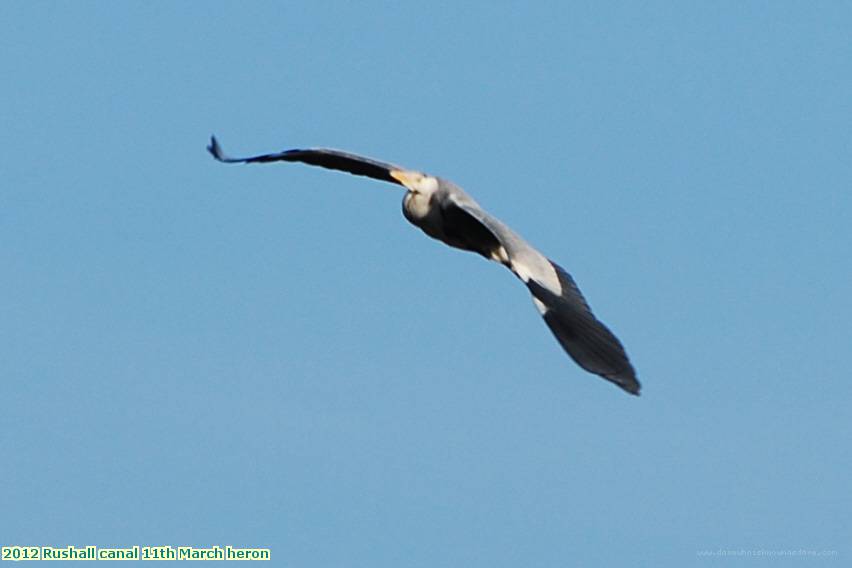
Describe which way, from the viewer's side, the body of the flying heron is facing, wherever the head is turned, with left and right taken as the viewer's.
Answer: facing the viewer and to the left of the viewer
